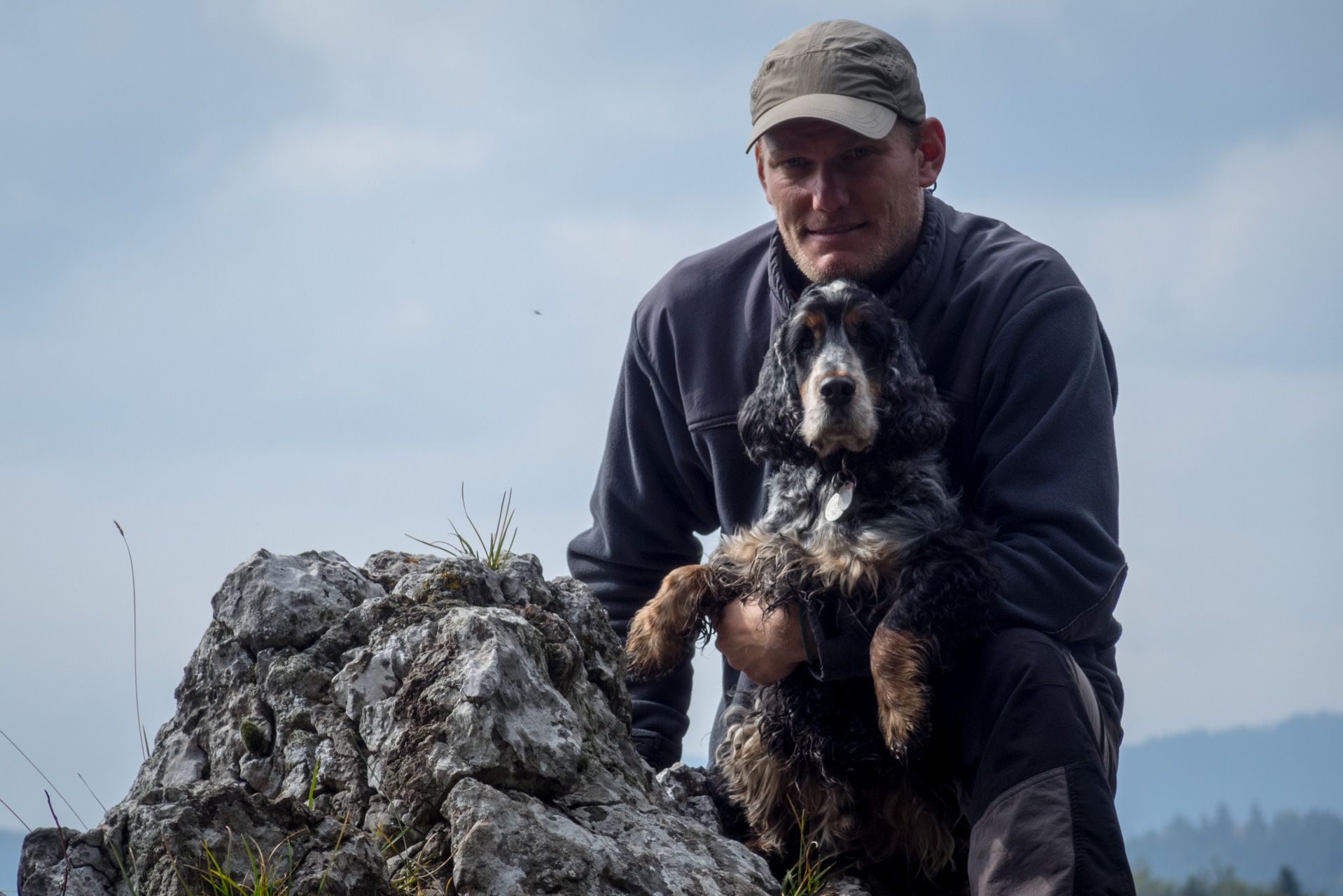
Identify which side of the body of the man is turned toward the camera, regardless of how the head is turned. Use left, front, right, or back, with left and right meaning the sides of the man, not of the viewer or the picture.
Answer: front

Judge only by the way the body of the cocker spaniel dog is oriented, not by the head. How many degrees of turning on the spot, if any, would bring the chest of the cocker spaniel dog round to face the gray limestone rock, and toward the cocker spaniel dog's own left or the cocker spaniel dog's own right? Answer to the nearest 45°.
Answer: approximately 45° to the cocker spaniel dog's own right

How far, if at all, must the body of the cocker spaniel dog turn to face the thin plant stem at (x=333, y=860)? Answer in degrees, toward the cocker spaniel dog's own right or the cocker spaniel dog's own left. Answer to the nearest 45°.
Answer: approximately 45° to the cocker spaniel dog's own right

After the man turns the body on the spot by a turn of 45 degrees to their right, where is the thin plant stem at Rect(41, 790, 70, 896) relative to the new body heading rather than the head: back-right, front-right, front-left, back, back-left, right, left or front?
front

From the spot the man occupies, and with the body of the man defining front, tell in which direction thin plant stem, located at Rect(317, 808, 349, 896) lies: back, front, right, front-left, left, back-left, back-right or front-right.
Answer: front-right

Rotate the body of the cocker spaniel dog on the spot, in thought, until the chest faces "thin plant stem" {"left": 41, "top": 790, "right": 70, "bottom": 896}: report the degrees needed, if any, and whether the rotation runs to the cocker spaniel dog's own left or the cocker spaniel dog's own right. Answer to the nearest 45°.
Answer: approximately 45° to the cocker spaniel dog's own right

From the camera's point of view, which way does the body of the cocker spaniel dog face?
toward the camera
